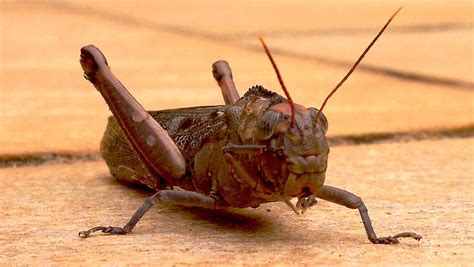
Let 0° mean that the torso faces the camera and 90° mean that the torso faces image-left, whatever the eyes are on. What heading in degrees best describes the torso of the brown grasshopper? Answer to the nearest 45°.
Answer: approximately 315°
